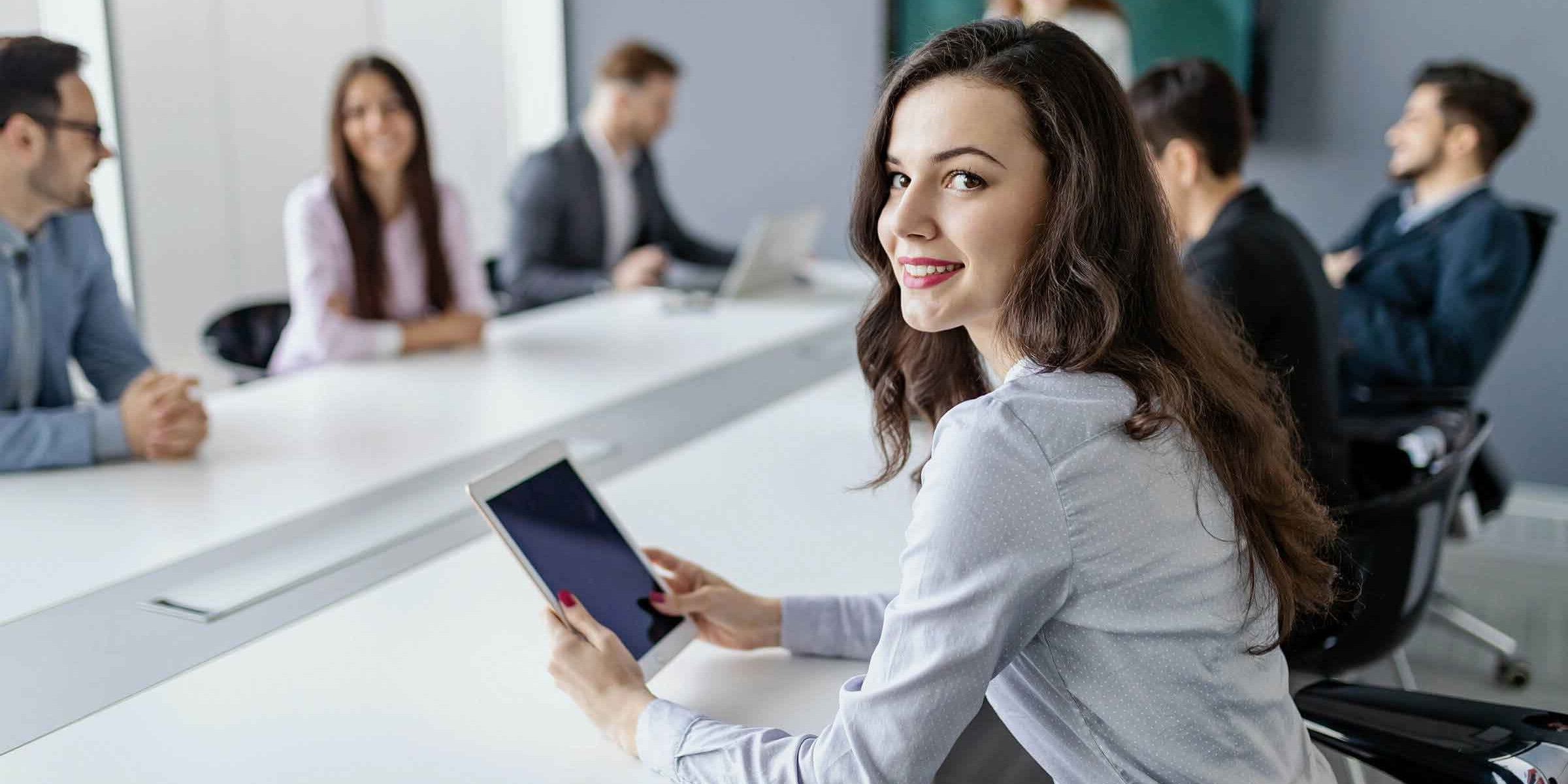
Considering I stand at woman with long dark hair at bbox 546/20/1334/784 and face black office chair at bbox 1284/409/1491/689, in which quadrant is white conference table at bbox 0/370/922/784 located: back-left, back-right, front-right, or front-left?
back-left

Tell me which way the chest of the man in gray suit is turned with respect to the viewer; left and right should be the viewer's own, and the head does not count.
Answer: facing the viewer and to the right of the viewer

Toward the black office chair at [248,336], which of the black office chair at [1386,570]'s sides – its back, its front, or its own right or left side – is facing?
front

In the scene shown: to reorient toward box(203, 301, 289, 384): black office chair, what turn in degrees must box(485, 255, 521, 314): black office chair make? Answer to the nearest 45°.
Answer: approximately 90° to its right

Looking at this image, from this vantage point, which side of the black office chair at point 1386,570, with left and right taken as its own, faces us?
left

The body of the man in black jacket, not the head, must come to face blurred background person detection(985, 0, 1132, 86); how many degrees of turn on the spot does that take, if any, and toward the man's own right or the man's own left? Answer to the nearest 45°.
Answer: approximately 45° to the man's own right

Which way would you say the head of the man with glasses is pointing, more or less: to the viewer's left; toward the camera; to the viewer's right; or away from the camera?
to the viewer's right

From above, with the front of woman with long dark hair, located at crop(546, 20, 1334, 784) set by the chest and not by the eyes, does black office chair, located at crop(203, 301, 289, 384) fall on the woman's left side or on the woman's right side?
on the woman's right side

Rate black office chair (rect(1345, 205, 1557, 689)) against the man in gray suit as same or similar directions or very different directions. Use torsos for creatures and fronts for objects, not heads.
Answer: very different directions

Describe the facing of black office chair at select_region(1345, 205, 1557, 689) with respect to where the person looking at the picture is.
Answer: facing to the left of the viewer

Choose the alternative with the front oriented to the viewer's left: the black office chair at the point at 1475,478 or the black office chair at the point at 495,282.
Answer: the black office chair at the point at 1475,478

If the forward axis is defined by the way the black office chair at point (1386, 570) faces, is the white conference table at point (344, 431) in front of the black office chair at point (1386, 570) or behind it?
in front

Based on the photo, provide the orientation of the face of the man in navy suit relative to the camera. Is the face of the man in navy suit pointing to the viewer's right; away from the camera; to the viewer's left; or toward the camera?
to the viewer's left

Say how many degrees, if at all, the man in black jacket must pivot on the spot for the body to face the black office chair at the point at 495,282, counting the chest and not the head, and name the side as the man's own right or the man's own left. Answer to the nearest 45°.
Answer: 0° — they already face it

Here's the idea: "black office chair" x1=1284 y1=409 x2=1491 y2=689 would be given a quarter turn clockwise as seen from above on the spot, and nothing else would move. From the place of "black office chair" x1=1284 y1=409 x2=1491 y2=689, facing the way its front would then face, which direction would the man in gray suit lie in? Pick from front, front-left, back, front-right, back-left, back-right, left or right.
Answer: front-left

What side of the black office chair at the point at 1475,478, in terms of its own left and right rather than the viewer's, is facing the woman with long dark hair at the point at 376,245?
front
